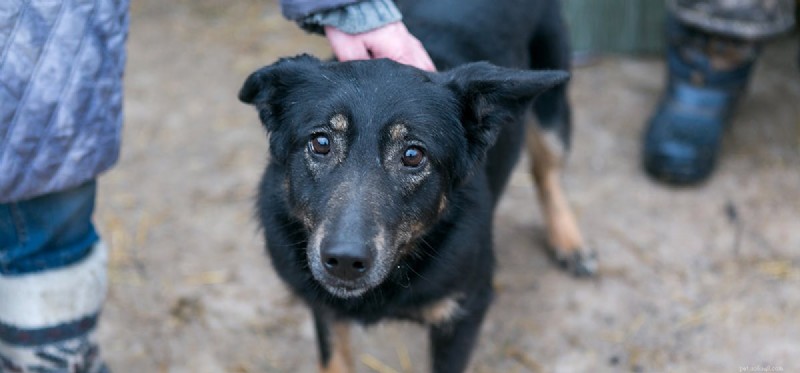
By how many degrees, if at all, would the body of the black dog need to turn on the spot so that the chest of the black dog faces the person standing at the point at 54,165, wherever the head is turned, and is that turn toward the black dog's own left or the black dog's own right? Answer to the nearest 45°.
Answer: approximately 45° to the black dog's own right

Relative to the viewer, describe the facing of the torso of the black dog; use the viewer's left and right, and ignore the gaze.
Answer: facing the viewer and to the left of the viewer
